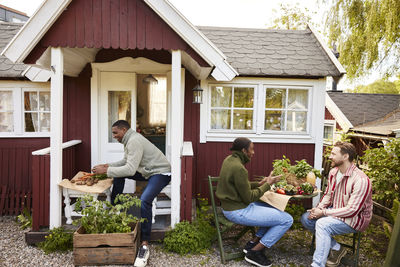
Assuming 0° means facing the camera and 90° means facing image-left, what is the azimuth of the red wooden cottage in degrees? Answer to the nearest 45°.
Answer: approximately 0°

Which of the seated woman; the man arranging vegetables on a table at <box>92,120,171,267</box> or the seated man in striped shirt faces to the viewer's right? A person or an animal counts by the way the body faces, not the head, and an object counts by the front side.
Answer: the seated woman

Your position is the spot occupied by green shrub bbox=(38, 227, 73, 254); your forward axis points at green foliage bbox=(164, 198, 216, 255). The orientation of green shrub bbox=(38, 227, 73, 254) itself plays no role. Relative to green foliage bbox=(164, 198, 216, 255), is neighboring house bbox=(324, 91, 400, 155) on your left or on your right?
left

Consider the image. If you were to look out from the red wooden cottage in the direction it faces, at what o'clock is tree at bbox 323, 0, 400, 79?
The tree is roughly at 8 o'clock from the red wooden cottage.

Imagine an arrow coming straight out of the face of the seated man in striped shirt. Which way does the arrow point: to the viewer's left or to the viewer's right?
to the viewer's left

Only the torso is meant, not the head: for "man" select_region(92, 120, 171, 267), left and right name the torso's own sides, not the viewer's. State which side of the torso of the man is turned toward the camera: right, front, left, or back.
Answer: left

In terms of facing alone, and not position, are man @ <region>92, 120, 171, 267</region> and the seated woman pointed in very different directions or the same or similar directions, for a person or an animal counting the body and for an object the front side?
very different directions

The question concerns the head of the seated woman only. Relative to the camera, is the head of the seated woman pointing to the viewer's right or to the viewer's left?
to the viewer's right

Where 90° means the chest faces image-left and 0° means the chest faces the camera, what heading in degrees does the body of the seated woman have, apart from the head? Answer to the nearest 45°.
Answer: approximately 270°

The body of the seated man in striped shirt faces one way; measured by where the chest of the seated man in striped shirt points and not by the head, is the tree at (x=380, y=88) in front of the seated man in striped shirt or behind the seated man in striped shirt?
behind

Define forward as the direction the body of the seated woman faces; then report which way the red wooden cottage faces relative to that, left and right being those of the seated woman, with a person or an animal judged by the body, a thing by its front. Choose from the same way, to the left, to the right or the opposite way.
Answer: to the right
